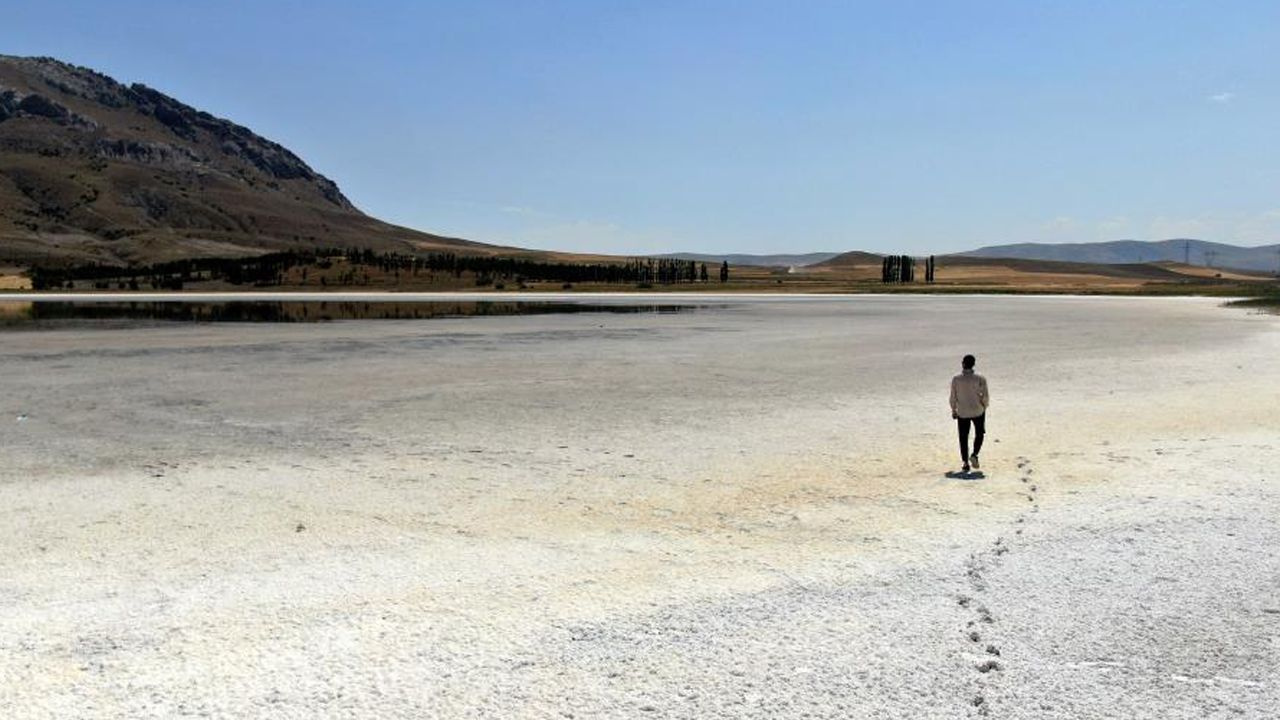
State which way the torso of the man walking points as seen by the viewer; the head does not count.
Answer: away from the camera
